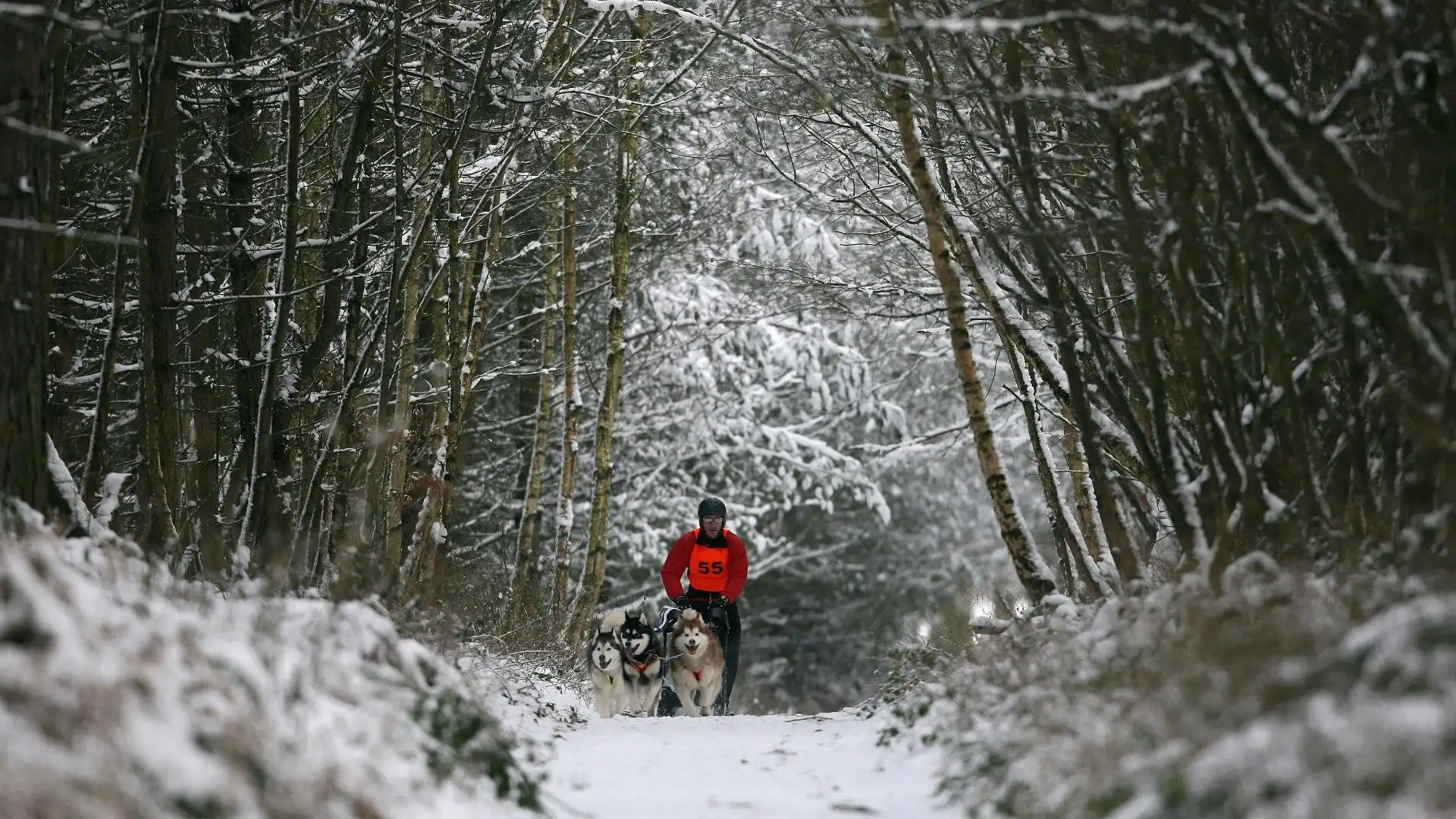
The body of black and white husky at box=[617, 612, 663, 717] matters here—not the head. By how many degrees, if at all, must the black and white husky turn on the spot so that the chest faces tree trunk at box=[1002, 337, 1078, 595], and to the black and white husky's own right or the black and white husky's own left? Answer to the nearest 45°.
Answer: approximately 135° to the black and white husky's own left

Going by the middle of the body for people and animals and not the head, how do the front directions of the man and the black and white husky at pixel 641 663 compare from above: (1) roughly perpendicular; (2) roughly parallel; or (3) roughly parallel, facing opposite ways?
roughly parallel

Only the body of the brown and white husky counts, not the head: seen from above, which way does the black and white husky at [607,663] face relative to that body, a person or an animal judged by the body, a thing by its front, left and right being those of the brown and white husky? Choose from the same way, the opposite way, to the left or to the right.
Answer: the same way

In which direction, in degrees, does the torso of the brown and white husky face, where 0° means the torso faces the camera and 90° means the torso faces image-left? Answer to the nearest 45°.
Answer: approximately 0°

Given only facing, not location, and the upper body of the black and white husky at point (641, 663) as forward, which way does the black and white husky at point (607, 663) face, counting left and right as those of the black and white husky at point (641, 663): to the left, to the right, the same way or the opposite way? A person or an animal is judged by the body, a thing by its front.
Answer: the same way

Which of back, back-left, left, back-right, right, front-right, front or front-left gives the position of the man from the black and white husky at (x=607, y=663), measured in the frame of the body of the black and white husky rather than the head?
back-left

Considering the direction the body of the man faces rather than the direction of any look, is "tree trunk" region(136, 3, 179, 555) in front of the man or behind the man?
in front

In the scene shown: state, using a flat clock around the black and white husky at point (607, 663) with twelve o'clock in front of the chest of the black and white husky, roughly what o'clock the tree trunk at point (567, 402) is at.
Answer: The tree trunk is roughly at 6 o'clock from the black and white husky.

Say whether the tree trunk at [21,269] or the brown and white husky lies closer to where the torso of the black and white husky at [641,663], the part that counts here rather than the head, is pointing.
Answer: the tree trunk

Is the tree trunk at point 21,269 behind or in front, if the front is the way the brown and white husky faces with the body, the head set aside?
in front

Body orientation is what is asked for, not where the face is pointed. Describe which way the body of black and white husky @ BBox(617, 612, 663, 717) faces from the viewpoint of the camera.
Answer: toward the camera

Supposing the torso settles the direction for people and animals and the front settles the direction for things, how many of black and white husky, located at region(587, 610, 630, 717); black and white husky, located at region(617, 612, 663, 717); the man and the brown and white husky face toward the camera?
4

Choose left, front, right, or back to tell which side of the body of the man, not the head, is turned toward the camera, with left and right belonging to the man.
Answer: front

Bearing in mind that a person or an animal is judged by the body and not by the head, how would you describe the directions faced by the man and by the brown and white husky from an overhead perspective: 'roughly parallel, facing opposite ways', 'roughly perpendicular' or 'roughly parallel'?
roughly parallel

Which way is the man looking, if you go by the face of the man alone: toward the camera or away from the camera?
toward the camera

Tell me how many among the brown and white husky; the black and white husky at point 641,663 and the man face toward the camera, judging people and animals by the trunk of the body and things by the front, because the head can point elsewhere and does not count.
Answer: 3
